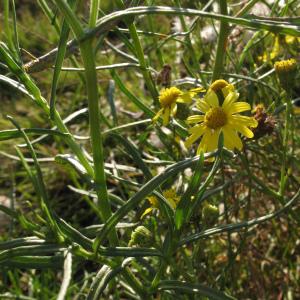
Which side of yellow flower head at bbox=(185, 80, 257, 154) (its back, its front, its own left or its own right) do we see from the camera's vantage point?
front
